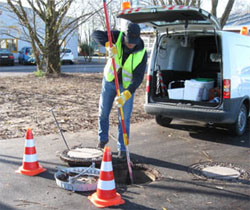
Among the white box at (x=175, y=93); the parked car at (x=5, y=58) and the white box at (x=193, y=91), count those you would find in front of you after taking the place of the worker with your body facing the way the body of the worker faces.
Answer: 0

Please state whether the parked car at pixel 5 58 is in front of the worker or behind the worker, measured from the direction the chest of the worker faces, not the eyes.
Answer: behind

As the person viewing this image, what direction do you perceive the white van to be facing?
facing away from the viewer and to the right of the viewer

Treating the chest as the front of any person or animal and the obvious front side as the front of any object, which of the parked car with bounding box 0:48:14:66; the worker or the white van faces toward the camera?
the worker

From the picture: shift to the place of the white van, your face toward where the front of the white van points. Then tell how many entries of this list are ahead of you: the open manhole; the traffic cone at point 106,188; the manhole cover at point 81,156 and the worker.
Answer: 0

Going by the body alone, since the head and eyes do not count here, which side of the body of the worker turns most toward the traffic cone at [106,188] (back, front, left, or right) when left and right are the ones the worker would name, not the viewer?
front

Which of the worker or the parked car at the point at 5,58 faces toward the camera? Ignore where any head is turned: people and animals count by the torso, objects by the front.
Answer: the worker

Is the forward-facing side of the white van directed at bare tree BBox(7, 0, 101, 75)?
no

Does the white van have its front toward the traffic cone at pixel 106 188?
no

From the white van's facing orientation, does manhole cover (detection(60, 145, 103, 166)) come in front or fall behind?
behind

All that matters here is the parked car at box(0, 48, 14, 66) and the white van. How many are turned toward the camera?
0

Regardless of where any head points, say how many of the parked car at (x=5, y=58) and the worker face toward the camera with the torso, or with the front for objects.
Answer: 1

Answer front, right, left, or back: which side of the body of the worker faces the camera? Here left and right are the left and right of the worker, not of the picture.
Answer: front

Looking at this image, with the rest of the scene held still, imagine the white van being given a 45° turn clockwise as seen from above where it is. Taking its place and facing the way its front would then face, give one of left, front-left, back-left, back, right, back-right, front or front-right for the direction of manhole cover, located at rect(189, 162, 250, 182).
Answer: right

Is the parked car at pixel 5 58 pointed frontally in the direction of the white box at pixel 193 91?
no

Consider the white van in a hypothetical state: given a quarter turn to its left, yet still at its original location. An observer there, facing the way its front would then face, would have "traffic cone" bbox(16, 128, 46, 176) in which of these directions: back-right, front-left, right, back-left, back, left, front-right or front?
left
